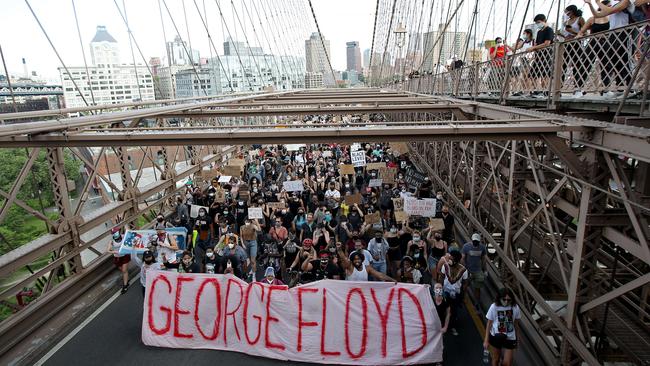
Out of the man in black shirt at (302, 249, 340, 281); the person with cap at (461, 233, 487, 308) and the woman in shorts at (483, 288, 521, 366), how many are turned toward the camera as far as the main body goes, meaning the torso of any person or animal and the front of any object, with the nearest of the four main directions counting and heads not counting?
3

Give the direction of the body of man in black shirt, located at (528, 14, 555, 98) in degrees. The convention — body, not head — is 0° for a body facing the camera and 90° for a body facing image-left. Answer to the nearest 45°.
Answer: approximately 45°

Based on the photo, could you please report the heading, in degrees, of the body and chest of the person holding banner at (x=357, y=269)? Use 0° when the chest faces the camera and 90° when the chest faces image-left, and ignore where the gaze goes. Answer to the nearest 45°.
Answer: approximately 0°

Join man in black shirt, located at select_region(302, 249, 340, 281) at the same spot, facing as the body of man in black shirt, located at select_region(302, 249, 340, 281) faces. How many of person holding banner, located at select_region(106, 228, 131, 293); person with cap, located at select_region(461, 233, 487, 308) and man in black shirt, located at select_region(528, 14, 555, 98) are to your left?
2

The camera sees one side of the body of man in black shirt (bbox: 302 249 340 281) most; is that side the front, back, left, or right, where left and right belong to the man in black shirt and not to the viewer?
front

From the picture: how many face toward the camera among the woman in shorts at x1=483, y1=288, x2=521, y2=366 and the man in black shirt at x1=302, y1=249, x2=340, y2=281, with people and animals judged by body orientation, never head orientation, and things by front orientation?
2

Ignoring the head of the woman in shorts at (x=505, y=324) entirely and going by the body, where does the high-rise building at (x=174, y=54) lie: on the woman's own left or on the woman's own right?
on the woman's own right

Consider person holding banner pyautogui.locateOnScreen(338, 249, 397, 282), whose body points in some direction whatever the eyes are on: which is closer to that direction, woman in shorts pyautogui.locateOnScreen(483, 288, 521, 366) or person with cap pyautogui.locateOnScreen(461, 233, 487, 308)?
the woman in shorts

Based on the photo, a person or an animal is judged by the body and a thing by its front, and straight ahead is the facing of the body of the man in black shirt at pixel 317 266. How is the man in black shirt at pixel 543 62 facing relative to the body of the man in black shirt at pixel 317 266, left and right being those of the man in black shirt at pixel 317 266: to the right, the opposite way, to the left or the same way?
to the right

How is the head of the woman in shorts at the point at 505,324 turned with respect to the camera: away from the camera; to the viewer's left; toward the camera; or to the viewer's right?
toward the camera

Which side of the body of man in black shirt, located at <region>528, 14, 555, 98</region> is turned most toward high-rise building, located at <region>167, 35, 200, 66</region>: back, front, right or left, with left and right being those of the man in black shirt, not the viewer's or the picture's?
right

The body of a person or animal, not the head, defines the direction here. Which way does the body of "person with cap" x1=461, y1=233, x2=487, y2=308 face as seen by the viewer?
toward the camera

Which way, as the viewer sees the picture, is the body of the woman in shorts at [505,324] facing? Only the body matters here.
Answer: toward the camera

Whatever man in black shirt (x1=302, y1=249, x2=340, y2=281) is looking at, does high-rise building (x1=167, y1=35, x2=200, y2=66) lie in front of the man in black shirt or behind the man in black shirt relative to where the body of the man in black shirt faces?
behind

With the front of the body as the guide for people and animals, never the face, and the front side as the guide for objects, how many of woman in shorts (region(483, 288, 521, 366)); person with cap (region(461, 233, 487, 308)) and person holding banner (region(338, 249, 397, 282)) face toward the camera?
3
